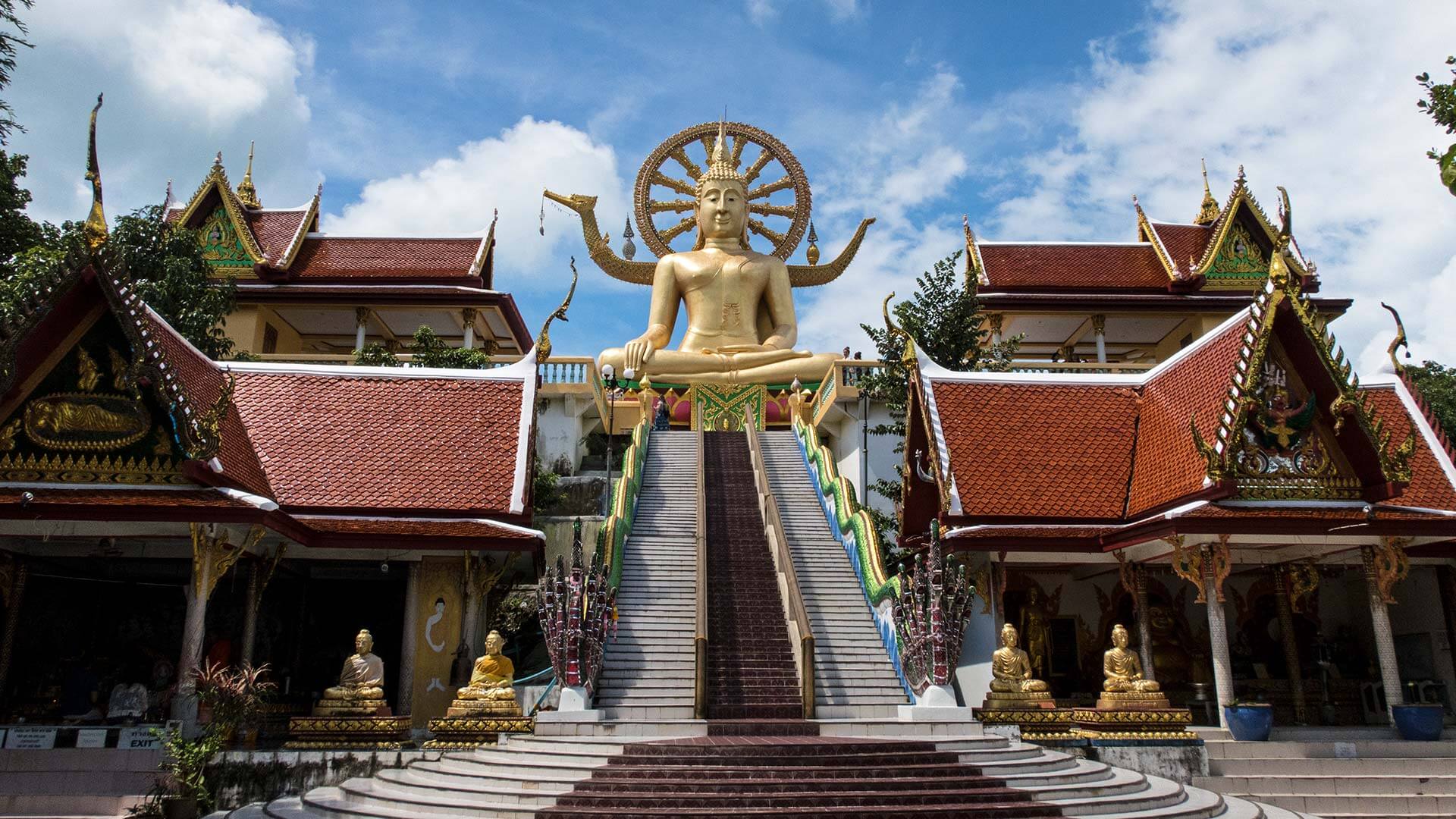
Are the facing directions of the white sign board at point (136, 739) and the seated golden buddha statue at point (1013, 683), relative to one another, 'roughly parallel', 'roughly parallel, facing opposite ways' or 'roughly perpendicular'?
roughly parallel

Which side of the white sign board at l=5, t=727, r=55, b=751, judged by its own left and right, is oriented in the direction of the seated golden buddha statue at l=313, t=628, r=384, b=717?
left

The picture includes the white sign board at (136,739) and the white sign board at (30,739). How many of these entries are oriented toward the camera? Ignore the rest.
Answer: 2

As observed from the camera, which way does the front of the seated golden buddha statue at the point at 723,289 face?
facing the viewer

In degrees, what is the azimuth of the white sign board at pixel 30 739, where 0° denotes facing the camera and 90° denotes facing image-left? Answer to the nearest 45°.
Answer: approximately 0°

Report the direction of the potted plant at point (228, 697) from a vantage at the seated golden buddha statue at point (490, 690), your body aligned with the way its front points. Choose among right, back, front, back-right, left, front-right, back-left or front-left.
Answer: front-right

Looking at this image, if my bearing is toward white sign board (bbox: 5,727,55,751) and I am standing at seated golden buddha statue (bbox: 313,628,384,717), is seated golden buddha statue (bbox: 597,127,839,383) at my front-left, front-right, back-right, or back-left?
back-right

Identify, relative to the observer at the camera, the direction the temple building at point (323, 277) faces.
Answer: facing the viewer and to the left of the viewer

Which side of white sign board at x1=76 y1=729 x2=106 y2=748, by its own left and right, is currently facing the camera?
front

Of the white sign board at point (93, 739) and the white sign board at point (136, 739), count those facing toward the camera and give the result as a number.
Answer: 2

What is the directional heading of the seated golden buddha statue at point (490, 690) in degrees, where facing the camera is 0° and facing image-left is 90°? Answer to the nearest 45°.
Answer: approximately 45°

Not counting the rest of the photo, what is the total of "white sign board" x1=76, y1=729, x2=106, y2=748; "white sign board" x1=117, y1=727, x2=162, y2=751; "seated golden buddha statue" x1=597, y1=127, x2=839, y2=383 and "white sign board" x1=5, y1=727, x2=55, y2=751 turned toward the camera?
4

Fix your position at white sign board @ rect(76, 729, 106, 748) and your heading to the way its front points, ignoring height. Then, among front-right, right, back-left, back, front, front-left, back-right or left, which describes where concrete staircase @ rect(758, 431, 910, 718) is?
left

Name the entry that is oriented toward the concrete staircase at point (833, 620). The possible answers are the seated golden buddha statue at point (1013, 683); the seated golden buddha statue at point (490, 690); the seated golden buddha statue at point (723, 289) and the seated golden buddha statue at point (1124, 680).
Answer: the seated golden buddha statue at point (723, 289)

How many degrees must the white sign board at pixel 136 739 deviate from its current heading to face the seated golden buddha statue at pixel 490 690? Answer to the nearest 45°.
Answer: approximately 90° to its left
